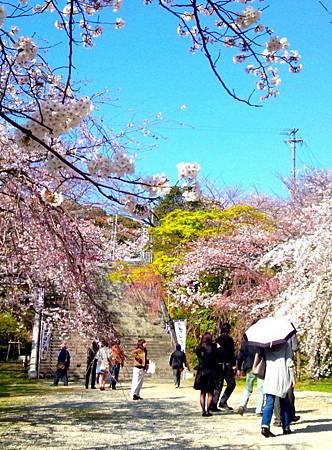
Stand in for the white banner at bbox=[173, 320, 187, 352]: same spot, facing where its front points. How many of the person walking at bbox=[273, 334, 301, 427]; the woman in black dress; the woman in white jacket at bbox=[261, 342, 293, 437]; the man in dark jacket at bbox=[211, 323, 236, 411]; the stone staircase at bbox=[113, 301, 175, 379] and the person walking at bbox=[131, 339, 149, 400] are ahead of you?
5

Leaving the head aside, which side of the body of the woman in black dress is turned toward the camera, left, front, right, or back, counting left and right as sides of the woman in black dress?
back

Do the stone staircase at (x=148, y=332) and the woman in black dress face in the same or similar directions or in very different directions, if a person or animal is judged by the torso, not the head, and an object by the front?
very different directions

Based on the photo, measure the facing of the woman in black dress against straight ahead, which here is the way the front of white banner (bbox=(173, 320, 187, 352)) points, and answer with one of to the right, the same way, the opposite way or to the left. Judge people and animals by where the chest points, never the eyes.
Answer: the opposite way

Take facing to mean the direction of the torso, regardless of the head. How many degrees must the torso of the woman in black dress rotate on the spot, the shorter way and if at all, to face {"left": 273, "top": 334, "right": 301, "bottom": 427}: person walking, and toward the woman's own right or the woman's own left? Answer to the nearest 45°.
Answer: approximately 135° to the woman's own right

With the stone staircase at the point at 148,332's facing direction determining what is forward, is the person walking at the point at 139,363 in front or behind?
in front

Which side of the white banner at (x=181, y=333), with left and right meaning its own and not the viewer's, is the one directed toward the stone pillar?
right

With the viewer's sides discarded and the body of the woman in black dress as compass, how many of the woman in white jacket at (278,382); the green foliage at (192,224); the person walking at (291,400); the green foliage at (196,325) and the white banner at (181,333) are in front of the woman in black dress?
3

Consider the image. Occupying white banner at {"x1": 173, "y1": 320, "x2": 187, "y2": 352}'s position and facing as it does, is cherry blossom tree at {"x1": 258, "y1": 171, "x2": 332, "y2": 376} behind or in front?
in front

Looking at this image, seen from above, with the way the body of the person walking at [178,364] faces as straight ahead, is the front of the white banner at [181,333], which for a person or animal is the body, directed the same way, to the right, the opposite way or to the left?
the opposite way

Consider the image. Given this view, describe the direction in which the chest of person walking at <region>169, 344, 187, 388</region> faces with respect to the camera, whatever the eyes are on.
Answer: away from the camera
